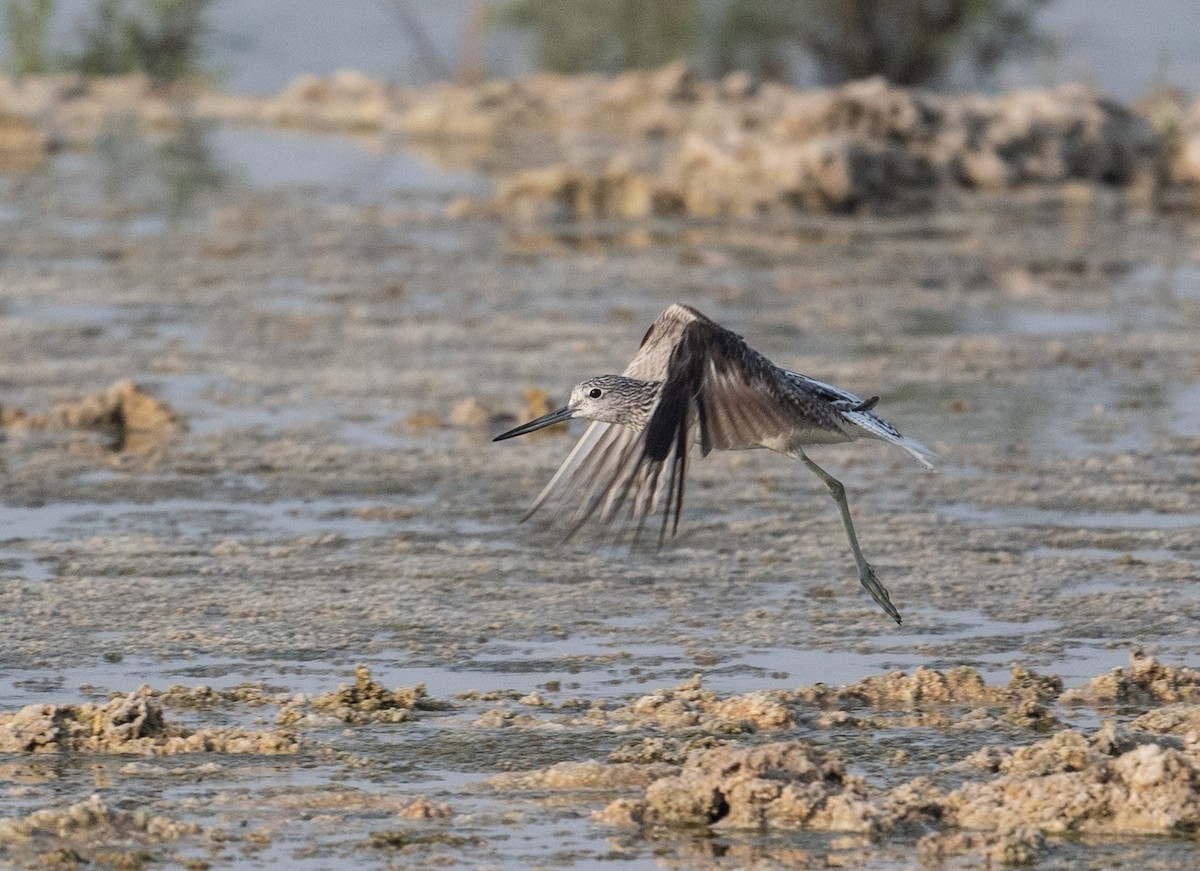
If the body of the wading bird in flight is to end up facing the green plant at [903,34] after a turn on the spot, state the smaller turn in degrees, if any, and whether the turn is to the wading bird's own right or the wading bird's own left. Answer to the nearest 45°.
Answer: approximately 90° to the wading bird's own right

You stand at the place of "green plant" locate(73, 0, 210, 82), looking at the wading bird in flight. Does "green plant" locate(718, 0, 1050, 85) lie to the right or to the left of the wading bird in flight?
left

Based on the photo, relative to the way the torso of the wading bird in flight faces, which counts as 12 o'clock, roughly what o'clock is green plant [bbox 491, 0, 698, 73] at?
The green plant is roughly at 3 o'clock from the wading bird in flight.

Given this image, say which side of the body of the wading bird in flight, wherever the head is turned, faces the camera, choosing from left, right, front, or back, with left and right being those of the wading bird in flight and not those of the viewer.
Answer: left

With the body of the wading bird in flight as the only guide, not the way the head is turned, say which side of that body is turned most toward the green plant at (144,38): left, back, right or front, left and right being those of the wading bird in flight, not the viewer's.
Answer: right
